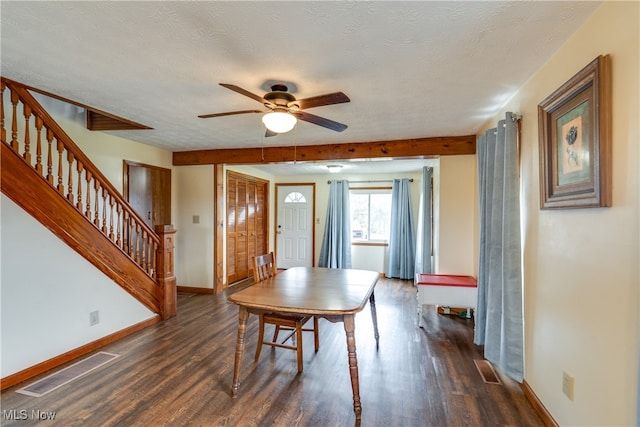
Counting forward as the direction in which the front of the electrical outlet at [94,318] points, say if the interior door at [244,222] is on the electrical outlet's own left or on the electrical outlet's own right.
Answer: on the electrical outlet's own left

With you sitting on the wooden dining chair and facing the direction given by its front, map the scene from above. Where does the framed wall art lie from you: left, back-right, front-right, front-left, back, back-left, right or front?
front

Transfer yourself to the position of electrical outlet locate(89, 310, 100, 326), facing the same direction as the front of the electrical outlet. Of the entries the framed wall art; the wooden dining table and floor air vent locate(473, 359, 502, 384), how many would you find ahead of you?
3

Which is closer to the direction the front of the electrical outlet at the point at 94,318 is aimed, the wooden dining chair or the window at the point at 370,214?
the wooden dining chair

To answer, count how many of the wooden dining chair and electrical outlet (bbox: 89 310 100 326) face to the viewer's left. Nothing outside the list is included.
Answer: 0

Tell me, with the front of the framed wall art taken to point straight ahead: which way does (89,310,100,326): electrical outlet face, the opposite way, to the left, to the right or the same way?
the opposite way

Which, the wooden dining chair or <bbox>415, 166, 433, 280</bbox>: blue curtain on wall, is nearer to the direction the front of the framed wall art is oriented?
the wooden dining chair

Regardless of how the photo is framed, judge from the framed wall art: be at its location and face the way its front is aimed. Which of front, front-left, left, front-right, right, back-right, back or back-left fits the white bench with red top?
right

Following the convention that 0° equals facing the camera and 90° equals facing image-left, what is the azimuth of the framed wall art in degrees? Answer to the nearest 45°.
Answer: approximately 45°

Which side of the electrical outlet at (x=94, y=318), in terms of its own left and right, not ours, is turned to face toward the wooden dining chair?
front

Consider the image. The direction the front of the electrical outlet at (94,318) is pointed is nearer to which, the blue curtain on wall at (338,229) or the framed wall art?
the framed wall art

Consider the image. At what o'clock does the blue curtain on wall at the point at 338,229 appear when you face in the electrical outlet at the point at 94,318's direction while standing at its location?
The blue curtain on wall is roughly at 10 o'clock from the electrical outlet.
